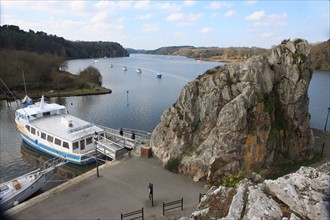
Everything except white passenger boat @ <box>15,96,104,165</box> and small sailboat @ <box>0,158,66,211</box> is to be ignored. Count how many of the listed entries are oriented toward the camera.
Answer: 0

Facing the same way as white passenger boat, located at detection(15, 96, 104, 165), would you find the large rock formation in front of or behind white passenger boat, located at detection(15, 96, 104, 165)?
behind

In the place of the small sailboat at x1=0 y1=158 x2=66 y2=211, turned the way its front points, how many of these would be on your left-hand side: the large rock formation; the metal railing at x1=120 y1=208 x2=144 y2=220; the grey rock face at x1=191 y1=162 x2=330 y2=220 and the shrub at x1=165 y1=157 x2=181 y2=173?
0

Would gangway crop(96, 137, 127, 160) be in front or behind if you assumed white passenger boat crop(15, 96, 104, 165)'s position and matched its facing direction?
behind

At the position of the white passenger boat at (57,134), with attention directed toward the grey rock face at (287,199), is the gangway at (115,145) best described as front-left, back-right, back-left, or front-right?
front-left

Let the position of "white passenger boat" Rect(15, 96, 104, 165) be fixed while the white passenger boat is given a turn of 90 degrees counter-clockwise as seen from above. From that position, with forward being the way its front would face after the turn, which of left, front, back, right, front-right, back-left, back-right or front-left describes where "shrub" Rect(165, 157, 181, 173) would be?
left

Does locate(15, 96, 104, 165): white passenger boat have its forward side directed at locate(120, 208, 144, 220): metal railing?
no

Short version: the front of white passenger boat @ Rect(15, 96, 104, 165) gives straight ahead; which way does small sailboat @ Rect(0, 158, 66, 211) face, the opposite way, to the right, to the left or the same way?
to the right

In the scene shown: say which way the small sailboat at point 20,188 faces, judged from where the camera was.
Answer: facing away from the viewer and to the right of the viewer

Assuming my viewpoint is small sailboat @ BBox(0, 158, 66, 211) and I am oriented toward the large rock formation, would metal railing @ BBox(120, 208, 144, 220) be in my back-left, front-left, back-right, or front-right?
front-right

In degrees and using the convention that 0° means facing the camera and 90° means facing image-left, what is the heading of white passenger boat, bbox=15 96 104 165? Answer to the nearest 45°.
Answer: approximately 135°

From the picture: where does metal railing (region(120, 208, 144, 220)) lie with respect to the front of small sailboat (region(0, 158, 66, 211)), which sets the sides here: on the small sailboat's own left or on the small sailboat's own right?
on the small sailboat's own right

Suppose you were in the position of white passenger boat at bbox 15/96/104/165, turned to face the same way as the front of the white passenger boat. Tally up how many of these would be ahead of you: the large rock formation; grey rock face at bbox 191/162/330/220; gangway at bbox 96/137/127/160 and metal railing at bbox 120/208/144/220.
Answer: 0

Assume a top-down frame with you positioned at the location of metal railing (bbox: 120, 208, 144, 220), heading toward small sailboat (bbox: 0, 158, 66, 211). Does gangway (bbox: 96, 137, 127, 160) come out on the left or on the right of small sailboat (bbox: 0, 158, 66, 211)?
right
